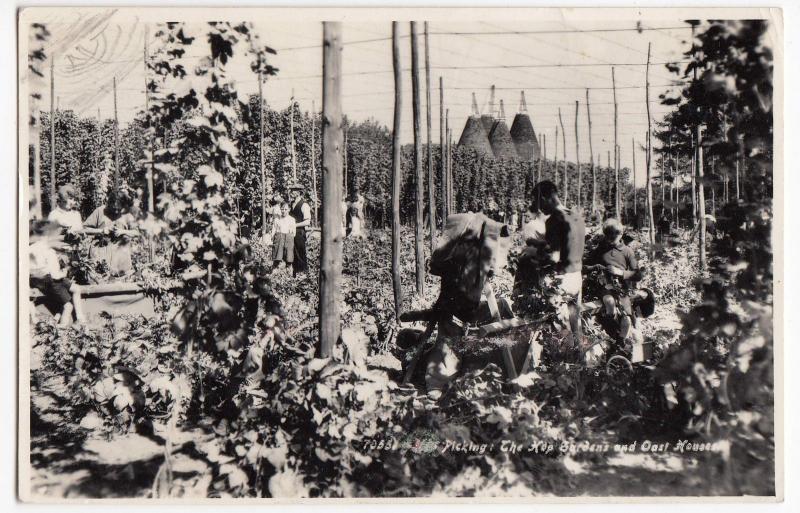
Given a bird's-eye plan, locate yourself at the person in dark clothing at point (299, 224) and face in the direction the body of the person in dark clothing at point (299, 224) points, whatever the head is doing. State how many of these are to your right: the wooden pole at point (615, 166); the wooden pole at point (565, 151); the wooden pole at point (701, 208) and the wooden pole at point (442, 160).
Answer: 0

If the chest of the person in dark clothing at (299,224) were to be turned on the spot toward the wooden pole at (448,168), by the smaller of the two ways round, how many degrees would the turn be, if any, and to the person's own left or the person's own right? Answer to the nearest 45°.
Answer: approximately 135° to the person's own left

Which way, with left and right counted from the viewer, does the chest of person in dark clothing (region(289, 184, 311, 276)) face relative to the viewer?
facing the viewer and to the left of the viewer
